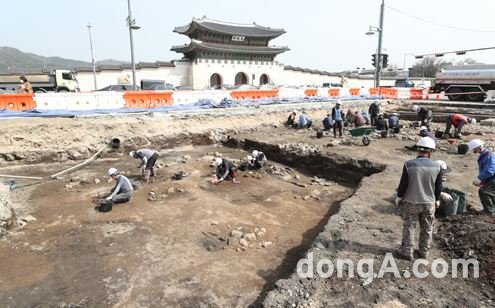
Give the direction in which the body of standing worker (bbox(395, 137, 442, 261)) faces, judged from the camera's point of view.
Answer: away from the camera

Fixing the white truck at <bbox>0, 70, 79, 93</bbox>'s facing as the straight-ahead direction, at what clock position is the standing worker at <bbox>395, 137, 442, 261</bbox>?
The standing worker is roughly at 3 o'clock from the white truck.

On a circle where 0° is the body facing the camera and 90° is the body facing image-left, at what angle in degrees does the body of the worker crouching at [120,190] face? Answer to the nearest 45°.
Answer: approximately 90°

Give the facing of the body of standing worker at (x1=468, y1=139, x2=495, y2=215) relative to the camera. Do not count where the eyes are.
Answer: to the viewer's left

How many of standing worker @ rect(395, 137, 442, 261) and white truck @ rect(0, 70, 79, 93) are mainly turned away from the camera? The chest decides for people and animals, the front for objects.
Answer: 1

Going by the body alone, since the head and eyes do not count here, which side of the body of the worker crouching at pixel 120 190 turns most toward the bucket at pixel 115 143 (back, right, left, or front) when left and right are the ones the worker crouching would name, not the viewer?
right

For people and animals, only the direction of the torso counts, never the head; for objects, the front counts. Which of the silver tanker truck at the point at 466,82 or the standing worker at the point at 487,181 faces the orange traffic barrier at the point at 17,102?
the standing worker

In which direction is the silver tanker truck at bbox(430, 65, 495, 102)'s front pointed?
to the viewer's right

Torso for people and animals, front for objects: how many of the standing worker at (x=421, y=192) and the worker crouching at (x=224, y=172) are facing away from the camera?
1

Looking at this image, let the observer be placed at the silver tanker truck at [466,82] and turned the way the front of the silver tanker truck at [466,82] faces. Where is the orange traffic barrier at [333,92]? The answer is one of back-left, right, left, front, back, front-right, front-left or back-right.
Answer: back-right

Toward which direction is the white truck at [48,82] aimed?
to the viewer's right

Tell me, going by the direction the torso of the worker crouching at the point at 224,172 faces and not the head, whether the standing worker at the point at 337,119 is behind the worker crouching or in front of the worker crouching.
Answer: behind

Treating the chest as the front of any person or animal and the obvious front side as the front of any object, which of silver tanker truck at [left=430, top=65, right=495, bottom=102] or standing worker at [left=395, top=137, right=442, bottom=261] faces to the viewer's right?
the silver tanker truck

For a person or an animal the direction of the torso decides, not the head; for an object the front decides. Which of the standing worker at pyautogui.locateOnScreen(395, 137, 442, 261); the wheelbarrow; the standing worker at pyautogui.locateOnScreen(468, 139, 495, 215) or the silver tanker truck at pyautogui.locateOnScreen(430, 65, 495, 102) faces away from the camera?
the standing worker at pyautogui.locateOnScreen(395, 137, 442, 261)

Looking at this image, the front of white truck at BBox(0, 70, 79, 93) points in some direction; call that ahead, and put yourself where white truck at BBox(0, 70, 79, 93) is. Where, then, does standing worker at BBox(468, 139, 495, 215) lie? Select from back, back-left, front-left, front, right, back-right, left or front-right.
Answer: right
